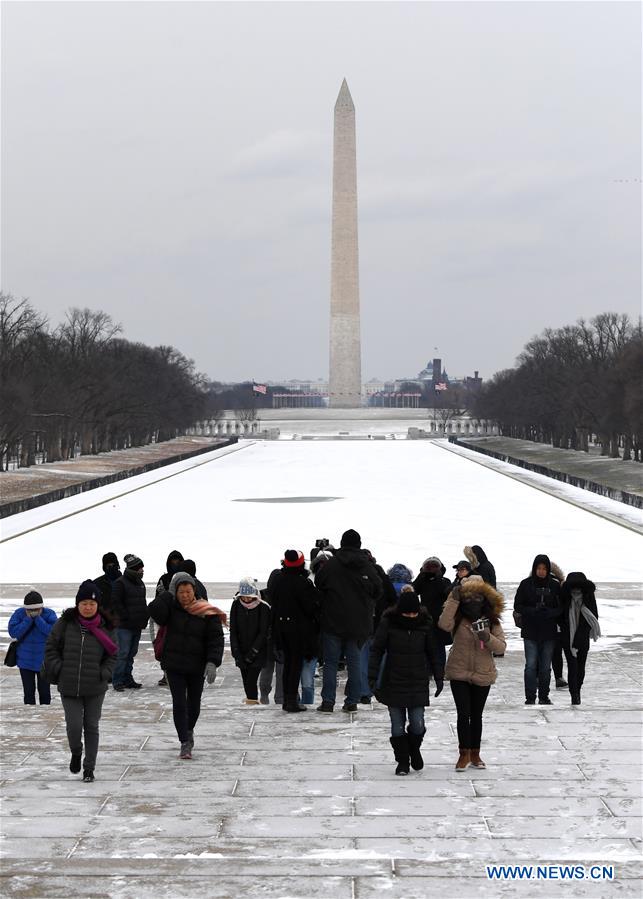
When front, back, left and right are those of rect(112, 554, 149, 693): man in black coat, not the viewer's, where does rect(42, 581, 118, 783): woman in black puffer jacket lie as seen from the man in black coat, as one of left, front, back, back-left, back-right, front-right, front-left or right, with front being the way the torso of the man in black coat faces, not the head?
front-right

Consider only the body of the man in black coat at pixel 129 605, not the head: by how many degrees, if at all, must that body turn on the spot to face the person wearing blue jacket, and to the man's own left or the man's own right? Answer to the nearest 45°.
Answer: approximately 90° to the man's own right

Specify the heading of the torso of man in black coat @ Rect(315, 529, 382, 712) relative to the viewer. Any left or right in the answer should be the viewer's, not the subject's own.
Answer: facing away from the viewer

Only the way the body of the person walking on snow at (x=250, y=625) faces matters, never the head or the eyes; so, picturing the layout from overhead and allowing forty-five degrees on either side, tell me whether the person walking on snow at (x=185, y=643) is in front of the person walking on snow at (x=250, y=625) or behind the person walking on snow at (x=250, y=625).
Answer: in front

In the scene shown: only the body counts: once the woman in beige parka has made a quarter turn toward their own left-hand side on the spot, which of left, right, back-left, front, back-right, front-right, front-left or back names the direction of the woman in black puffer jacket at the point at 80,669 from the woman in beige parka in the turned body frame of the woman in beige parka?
back

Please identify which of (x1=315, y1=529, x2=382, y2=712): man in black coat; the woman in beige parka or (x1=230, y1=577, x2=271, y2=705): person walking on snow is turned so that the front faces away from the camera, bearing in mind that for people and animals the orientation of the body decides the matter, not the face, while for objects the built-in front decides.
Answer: the man in black coat

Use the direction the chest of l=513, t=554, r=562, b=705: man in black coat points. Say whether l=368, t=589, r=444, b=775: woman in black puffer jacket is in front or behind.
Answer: in front

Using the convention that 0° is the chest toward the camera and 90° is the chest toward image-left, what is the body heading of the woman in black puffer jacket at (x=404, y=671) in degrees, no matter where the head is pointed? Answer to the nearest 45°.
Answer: approximately 0°

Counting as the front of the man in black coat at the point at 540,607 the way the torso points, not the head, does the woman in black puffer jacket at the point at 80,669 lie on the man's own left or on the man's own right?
on the man's own right
